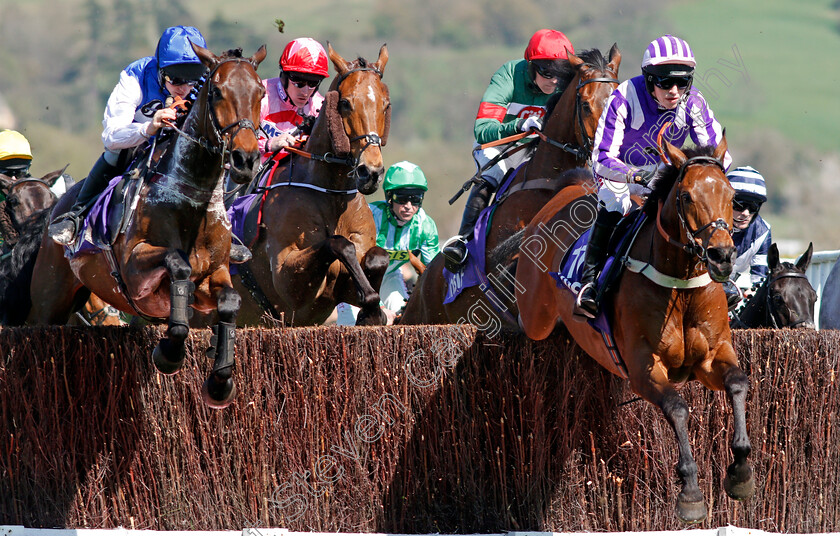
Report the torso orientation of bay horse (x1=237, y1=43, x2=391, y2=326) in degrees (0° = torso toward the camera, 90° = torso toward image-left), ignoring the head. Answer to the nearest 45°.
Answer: approximately 315°

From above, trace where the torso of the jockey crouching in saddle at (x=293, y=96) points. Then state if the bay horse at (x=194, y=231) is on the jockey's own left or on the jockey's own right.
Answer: on the jockey's own right

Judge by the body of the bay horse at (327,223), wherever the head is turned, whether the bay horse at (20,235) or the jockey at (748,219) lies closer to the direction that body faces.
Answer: the jockey

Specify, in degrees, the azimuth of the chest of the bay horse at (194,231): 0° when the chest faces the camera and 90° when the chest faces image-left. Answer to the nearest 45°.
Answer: approximately 315°

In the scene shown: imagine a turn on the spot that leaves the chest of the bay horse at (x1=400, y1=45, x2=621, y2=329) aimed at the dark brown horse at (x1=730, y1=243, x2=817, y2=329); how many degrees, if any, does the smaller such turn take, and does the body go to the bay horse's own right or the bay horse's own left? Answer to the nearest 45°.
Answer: approximately 45° to the bay horse's own left

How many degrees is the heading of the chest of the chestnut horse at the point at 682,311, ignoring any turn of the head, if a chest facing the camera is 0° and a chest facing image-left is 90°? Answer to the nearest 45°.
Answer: approximately 315°

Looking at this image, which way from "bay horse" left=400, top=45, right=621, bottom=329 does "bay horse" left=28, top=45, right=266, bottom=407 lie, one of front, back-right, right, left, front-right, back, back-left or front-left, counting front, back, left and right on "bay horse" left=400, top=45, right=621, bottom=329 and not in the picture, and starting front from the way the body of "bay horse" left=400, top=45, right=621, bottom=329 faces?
right

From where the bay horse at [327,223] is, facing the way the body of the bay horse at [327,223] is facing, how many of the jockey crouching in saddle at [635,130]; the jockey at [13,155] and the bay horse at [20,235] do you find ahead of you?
1

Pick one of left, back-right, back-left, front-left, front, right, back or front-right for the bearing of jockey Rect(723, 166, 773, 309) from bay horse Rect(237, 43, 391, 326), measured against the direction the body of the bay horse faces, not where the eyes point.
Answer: front-left
